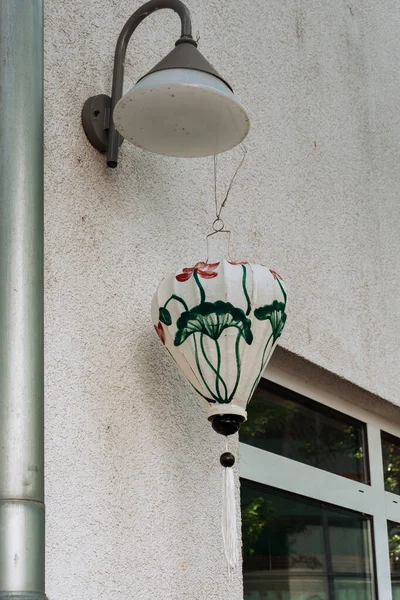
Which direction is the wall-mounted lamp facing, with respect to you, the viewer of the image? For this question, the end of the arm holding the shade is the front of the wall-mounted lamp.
facing the viewer and to the right of the viewer
